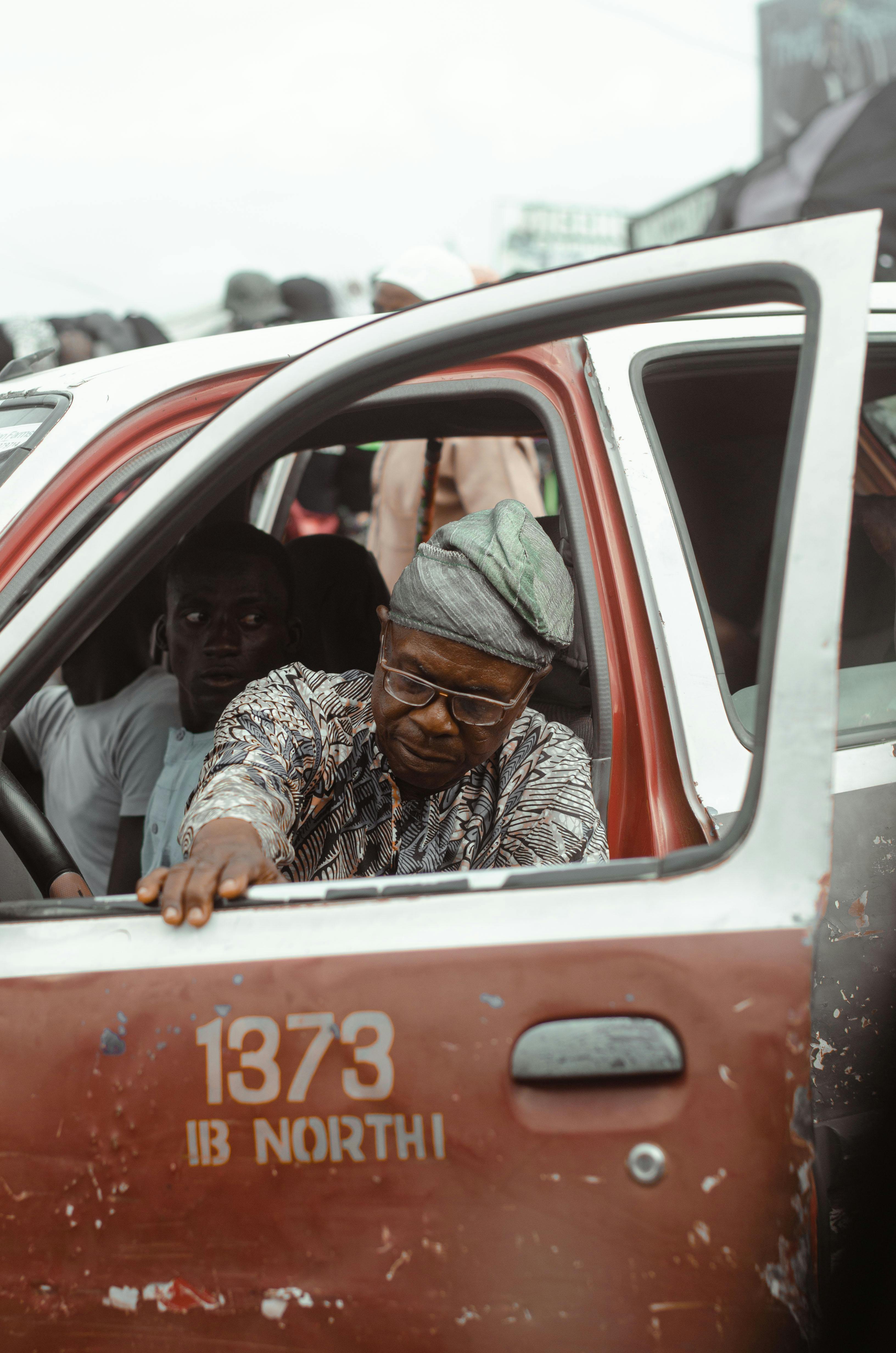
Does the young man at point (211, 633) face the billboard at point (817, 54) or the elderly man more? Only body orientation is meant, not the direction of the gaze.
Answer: the elderly man

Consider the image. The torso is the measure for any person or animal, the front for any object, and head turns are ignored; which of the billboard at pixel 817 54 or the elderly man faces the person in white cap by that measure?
the billboard

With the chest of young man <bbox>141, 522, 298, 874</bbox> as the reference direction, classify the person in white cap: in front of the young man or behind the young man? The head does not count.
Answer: behind

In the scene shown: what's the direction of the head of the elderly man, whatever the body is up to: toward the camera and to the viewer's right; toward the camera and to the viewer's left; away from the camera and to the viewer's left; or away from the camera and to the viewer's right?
toward the camera and to the viewer's left

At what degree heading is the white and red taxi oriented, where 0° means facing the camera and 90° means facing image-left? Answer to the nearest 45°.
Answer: approximately 90°

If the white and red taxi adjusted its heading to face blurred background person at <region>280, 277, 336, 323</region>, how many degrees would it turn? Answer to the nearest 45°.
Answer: approximately 90° to its right

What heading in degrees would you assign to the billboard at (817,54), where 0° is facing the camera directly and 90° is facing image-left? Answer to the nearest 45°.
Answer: approximately 0°

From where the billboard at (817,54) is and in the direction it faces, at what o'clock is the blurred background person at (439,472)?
The blurred background person is roughly at 12 o'clock from the billboard.

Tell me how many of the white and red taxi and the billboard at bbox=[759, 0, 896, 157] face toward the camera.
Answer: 1

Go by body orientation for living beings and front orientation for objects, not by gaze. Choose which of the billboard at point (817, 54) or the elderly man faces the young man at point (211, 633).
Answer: the billboard
